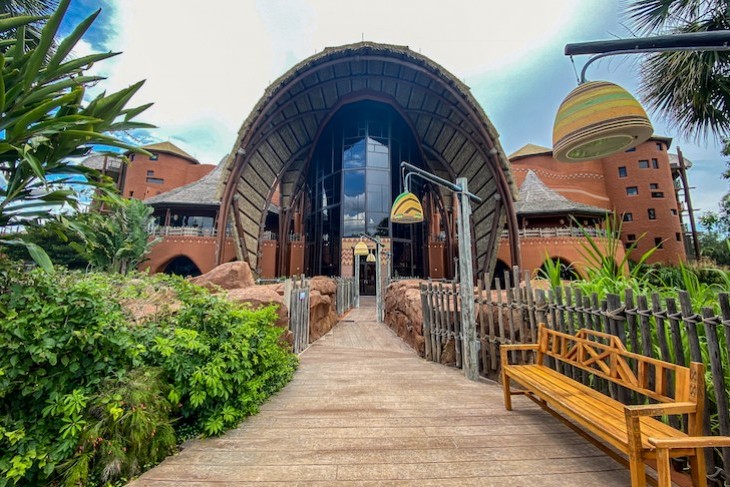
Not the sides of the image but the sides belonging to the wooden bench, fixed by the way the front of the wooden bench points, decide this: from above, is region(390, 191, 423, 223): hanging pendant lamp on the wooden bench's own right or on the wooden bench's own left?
on the wooden bench's own right

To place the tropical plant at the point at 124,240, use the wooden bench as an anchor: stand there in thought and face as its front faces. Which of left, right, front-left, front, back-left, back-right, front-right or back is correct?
front-right

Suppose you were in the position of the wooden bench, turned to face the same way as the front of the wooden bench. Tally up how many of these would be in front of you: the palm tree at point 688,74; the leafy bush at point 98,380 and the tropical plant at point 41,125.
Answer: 2

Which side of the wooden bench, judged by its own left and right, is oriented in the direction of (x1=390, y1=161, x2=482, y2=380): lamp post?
right

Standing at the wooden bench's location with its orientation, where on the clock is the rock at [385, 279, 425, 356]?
The rock is roughly at 3 o'clock from the wooden bench.

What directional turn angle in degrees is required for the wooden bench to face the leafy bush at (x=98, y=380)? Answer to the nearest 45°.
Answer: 0° — it already faces it

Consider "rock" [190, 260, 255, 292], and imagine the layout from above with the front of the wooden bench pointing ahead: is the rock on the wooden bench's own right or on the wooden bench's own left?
on the wooden bench's own right

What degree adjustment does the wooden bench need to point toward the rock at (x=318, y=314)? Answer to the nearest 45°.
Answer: approximately 90° to its right

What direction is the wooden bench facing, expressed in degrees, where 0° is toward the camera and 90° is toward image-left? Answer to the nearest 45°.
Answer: approximately 45°

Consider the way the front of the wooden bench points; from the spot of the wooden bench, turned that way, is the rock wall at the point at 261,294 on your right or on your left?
on your right

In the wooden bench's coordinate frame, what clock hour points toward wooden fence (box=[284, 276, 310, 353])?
The wooden fence is roughly at 2 o'clock from the wooden bench.
